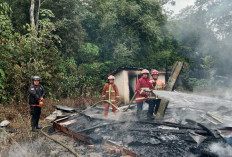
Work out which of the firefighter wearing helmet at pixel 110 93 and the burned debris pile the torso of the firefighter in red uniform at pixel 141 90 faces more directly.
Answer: the burned debris pile

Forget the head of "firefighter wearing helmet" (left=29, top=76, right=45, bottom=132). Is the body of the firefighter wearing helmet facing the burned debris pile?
yes

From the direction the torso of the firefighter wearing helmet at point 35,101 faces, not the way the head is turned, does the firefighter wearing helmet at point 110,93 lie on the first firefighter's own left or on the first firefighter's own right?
on the first firefighter's own left

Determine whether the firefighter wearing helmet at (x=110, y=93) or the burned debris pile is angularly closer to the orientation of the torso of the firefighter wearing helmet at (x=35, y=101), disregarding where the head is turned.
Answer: the burned debris pile

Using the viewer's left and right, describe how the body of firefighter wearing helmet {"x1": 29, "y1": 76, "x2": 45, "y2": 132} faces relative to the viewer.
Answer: facing the viewer and to the right of the viewer

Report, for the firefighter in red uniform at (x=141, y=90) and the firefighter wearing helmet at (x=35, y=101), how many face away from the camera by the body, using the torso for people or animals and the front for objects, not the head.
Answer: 0

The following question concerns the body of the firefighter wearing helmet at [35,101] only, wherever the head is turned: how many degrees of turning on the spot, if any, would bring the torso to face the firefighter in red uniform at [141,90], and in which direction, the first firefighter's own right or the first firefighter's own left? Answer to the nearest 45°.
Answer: approximately 45° to the first firefighter's own left
